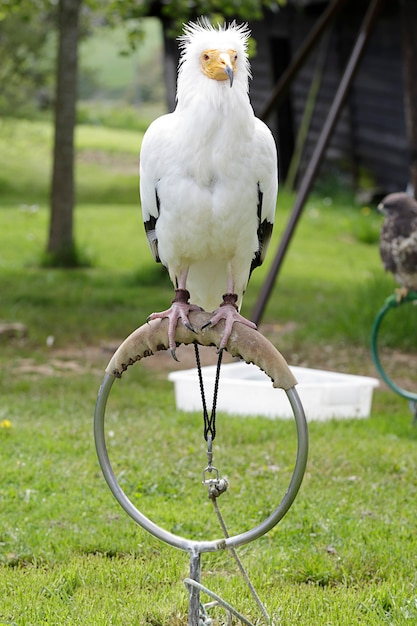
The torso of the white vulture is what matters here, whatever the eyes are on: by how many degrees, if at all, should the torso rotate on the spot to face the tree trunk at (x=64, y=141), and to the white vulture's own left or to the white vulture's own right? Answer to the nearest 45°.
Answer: approximately 180°

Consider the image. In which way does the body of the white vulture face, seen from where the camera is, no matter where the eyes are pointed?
toward the camera

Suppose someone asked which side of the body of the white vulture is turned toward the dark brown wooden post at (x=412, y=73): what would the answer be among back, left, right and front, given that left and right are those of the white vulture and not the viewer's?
back

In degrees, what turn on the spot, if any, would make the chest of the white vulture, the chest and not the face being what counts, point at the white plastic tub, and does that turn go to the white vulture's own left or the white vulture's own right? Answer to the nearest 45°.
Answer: approximately 180°

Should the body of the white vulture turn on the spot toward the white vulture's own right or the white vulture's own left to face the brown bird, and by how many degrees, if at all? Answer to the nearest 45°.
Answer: approximately 135° to the white vulture's own left
